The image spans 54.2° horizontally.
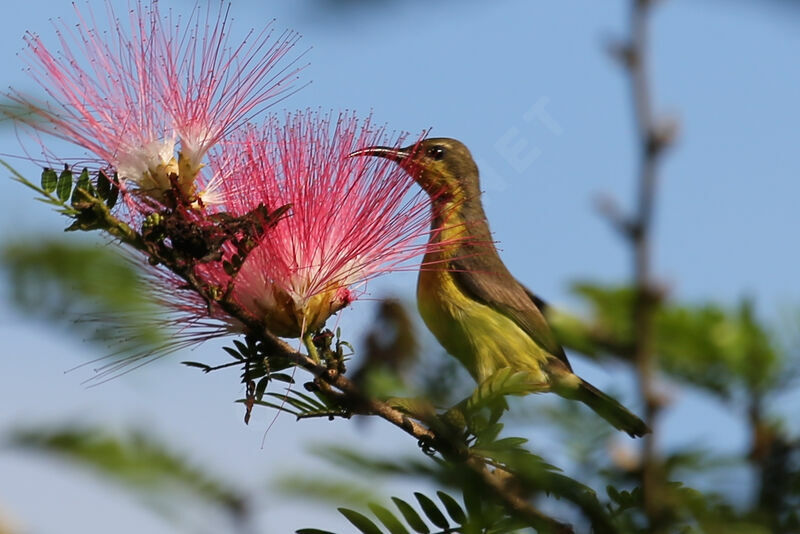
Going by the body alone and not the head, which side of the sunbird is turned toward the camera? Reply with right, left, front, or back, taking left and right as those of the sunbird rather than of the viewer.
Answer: left
